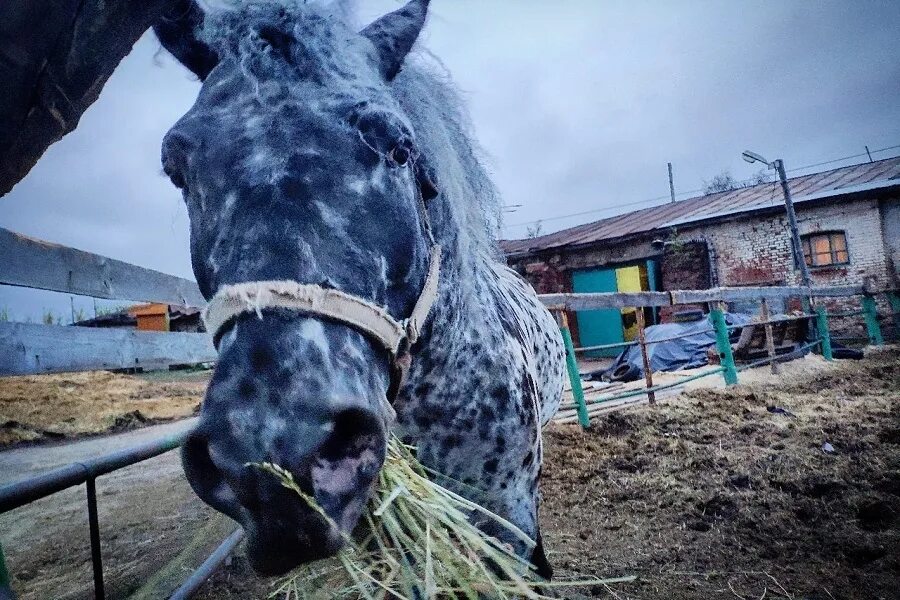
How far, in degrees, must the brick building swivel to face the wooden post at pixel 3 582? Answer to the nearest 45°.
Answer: approximately 45° to its left

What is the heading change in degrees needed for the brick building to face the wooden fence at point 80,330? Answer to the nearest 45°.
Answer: approximately 45° to its left

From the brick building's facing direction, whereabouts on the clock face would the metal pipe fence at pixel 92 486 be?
The metal pipe fence is roughly at 11 o'clock from the brick building.

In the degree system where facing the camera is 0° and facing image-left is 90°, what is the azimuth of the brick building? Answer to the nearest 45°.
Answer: approximately 45°

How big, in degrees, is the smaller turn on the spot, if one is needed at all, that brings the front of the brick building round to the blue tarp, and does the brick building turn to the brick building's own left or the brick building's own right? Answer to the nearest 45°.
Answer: approximately 45° to the brick building's own left
